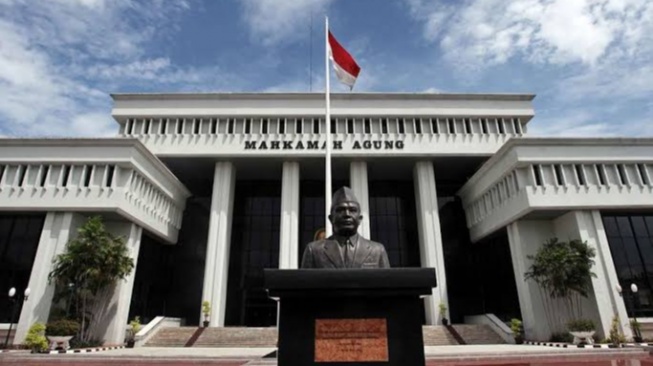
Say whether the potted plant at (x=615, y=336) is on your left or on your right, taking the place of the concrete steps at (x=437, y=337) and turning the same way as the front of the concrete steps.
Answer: on your left

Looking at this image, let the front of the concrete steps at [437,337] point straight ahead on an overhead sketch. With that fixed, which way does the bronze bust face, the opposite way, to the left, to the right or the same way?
the same way

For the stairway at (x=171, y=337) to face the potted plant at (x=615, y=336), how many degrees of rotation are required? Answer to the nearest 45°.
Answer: approximately 45° to its left

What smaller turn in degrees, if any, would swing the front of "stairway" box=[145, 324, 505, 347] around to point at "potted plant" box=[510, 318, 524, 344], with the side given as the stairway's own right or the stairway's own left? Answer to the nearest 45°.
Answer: approximately 90° to the stairway's own left

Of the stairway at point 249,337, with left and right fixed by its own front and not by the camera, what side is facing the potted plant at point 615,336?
left

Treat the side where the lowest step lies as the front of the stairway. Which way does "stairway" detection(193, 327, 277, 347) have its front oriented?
toward the camera

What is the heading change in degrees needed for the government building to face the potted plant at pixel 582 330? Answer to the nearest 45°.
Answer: approximately 45° to its left

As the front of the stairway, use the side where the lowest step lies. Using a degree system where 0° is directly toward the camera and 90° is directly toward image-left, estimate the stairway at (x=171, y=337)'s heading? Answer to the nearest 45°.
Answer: approximately 0°

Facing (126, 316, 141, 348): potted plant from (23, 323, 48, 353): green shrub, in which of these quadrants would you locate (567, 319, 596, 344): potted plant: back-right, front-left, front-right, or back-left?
front-right

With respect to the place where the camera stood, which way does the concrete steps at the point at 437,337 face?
facing the viewer

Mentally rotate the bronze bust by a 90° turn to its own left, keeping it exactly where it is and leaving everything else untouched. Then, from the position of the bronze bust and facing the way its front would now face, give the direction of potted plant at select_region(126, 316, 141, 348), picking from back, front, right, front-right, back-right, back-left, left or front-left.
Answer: back-left

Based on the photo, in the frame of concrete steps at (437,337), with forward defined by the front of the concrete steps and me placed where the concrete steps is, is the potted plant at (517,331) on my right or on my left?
on my left

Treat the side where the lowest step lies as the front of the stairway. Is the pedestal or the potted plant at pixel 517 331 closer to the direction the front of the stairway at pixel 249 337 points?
the pedestal

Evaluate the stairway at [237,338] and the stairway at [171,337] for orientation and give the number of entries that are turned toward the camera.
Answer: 2

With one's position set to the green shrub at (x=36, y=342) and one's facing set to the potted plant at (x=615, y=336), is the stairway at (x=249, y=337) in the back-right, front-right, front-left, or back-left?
front-left
